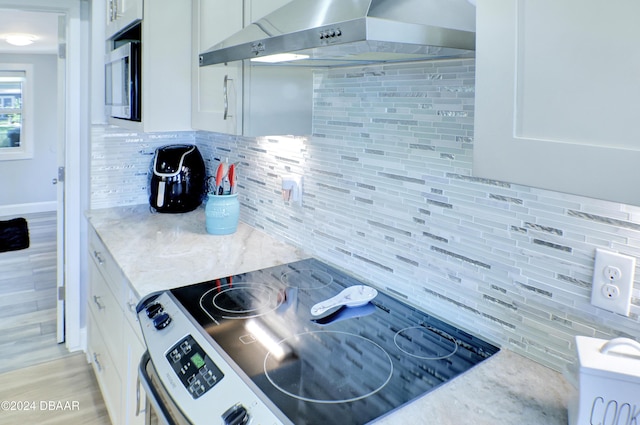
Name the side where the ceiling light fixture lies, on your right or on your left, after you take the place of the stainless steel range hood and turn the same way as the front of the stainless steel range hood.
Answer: on your right

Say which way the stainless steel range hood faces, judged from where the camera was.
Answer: facing the viewer and to the left of the viewer

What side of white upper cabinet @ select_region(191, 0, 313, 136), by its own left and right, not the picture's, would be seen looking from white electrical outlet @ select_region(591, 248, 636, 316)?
left
